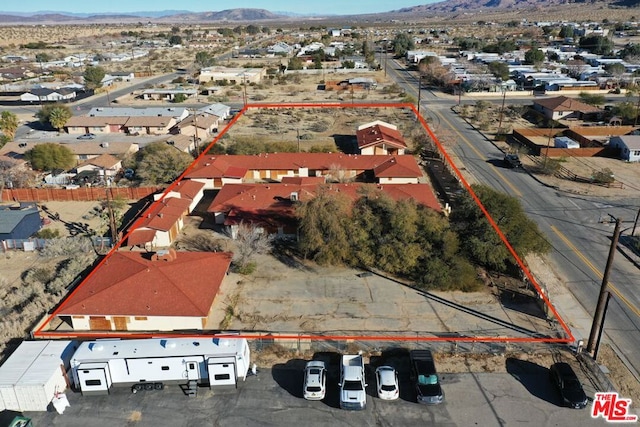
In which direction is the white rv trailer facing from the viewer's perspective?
to the viewer's right

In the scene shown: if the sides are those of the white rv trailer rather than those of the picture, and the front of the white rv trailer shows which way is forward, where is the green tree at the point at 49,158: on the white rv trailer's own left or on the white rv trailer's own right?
on the white rv trailer's own left

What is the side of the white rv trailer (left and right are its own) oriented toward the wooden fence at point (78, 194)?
left
